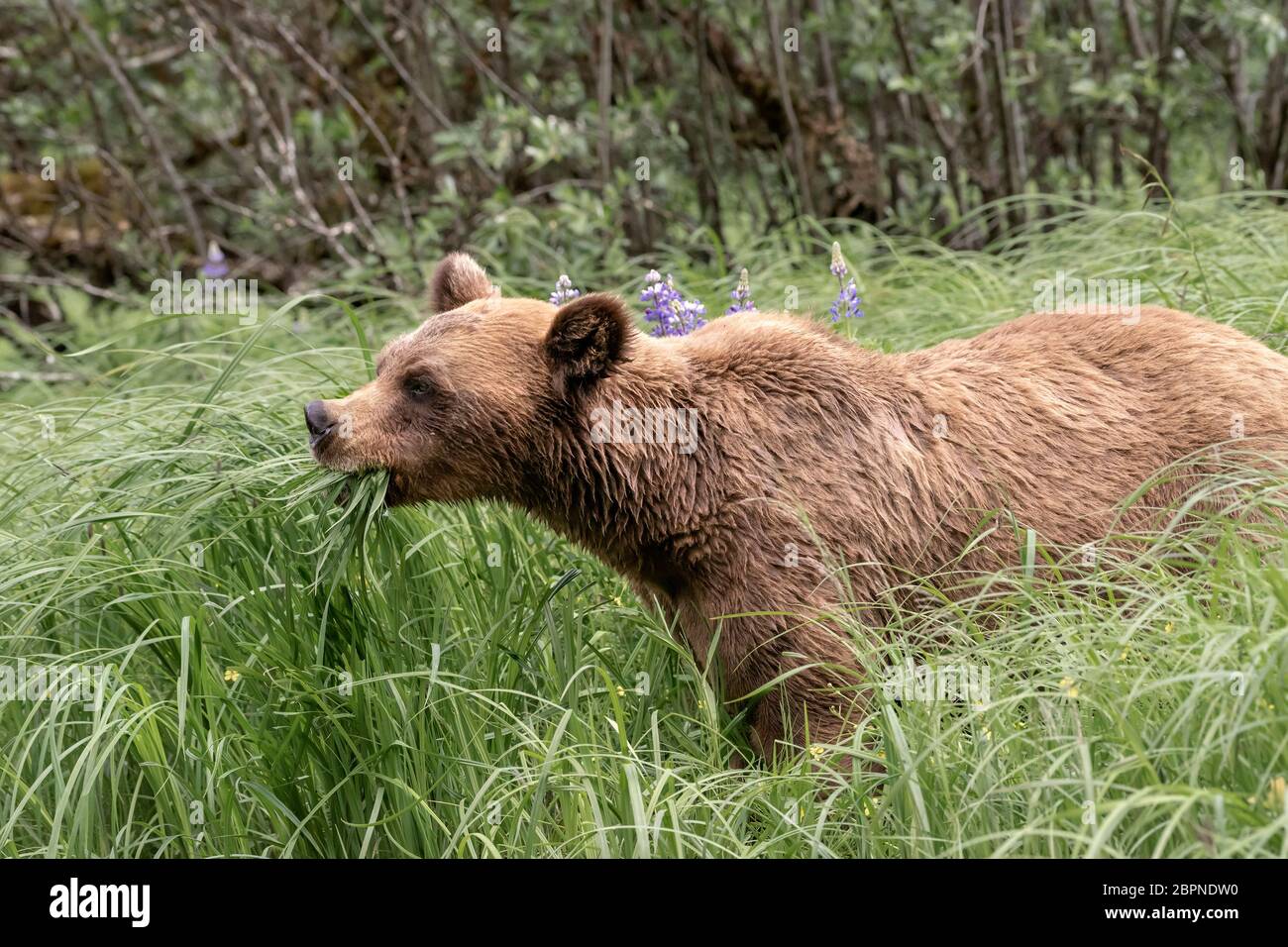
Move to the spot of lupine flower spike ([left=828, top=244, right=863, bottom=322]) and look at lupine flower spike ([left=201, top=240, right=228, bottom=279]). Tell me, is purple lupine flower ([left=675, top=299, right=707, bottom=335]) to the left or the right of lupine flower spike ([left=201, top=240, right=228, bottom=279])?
left

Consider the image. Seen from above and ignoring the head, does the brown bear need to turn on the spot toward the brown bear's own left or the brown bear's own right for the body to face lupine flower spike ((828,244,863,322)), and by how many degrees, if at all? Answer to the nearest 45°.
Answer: approximately 90° to the brown bear's own right

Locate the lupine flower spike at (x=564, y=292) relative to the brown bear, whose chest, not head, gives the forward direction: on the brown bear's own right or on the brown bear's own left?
on the brown bear's own right

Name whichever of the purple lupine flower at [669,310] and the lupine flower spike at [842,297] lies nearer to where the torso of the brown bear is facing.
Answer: the purple lupine flower

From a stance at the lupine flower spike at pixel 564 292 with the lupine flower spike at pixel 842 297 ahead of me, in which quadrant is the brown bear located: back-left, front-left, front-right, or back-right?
front-right

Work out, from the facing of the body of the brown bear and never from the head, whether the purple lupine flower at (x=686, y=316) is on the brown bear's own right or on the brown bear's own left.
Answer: on the brown bear's own right

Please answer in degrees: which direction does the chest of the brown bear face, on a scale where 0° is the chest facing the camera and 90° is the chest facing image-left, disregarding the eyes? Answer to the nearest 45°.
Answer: approximately 90°

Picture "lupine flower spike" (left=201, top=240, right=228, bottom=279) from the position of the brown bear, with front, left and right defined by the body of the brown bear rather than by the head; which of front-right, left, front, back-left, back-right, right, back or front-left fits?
front-right

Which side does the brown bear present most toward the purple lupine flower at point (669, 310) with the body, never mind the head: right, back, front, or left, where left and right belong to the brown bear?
right
